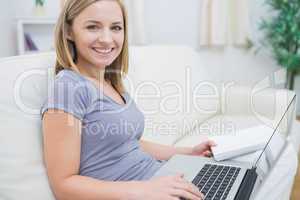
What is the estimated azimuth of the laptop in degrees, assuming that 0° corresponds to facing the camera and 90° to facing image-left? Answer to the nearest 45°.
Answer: approximately 90°
